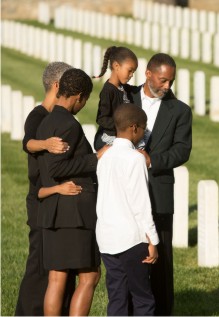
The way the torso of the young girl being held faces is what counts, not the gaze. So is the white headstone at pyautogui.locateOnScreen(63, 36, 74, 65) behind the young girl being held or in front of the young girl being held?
behind

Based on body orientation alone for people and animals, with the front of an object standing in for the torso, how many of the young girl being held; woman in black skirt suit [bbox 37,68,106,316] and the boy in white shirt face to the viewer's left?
0

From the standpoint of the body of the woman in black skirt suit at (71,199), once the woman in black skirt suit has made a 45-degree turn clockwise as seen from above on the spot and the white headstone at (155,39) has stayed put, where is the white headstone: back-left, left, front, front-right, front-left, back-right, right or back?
left

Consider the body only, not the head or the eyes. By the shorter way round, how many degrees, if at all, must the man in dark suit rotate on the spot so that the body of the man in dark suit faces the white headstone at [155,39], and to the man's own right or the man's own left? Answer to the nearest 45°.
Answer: approximately 135° to the man's own right

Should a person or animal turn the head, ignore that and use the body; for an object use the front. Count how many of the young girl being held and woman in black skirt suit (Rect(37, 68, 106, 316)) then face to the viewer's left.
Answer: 0

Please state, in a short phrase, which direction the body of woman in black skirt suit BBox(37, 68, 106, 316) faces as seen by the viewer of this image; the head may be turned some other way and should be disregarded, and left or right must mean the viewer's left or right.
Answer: facing away from the viewer and to the right of the viewer

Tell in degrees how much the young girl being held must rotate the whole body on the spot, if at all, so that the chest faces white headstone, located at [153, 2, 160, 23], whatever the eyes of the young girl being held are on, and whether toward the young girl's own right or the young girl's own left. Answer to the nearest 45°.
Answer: approximately 135° to the young girl's own left

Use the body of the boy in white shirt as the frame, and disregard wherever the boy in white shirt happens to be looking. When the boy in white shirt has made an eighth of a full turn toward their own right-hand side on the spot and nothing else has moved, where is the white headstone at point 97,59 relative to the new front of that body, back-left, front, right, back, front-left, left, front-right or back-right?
left

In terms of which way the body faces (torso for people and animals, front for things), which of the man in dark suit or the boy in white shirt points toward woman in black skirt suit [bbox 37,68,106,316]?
the man in dark suit

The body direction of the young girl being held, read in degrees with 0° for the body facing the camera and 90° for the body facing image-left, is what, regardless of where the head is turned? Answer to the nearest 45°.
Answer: approximately 315°

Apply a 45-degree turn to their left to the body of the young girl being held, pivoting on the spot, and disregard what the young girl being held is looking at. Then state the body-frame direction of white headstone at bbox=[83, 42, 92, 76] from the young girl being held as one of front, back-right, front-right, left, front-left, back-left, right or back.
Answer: left

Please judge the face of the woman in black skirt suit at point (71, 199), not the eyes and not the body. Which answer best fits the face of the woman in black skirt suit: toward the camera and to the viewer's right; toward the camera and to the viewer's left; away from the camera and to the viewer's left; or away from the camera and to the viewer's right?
away from the camera and to the viewer's right

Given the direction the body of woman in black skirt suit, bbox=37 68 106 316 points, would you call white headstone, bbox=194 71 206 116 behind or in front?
in front

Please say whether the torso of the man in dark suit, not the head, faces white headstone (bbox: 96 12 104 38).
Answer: no

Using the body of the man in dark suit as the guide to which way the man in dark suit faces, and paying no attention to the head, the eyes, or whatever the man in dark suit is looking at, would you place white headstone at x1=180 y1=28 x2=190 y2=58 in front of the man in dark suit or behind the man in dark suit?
behind

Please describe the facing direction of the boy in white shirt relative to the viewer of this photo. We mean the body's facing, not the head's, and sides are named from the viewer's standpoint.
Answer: facing away from the viewer and to the right of the viewer
